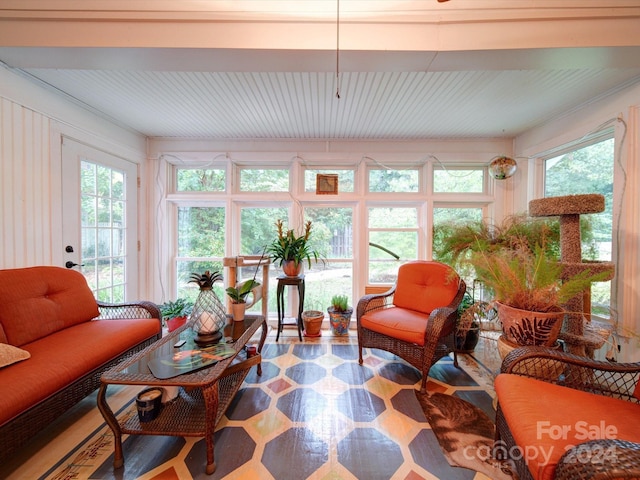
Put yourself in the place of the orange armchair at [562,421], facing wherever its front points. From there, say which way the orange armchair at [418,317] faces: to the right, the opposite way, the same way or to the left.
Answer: to the left

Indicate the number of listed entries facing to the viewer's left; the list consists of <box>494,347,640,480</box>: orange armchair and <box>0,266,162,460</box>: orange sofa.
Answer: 1

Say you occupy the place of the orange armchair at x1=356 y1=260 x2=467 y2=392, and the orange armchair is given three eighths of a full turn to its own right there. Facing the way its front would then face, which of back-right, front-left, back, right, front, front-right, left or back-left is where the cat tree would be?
right

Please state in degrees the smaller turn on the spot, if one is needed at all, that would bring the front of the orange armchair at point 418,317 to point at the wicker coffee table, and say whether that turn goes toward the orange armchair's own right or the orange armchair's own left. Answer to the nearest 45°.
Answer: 0° — it already faces it

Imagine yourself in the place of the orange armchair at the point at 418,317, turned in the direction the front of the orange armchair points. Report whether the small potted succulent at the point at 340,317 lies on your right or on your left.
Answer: on your right

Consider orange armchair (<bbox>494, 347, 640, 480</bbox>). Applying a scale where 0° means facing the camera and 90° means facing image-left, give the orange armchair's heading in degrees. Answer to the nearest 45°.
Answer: approximately 90°

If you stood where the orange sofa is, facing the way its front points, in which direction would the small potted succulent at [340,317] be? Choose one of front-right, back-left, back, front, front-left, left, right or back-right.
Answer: front-left

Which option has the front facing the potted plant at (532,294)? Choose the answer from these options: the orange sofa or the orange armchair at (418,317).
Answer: the orange sofa

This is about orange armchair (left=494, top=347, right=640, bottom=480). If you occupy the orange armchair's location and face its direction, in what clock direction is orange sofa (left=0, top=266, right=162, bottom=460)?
The orange sofa is roughly at 11 o'clock from the orange armchair.

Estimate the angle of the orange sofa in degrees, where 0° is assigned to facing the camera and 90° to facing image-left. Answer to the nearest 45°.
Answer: approximately 315°

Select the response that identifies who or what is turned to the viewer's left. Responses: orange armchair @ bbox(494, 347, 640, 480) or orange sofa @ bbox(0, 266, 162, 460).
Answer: the orange armchair

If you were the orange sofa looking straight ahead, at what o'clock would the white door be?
The white door is roughly at 8 o'clock from the orange sofa.

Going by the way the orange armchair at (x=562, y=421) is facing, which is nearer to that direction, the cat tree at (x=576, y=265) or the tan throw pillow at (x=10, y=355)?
the tan throw pillow
